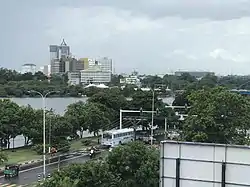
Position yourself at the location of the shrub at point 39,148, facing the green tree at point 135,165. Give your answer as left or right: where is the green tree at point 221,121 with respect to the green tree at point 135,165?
left

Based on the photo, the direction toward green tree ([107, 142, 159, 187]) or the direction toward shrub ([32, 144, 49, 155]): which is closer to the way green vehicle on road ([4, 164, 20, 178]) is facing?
the green tree
